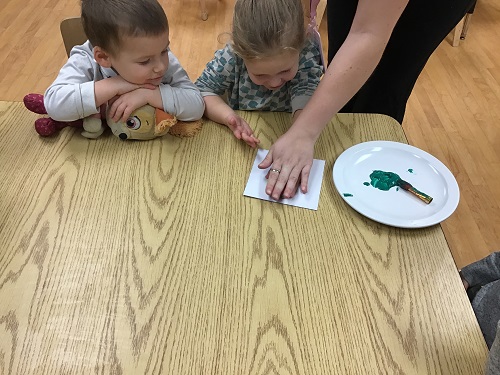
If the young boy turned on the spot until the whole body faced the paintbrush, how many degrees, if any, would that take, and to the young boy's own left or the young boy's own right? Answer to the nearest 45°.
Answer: approximately 45° to the young boy's own left

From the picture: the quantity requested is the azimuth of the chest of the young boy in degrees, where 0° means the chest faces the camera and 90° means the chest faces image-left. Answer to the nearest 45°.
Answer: approximately 0°

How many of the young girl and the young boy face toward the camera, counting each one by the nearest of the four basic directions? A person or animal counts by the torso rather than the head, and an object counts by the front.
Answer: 2
